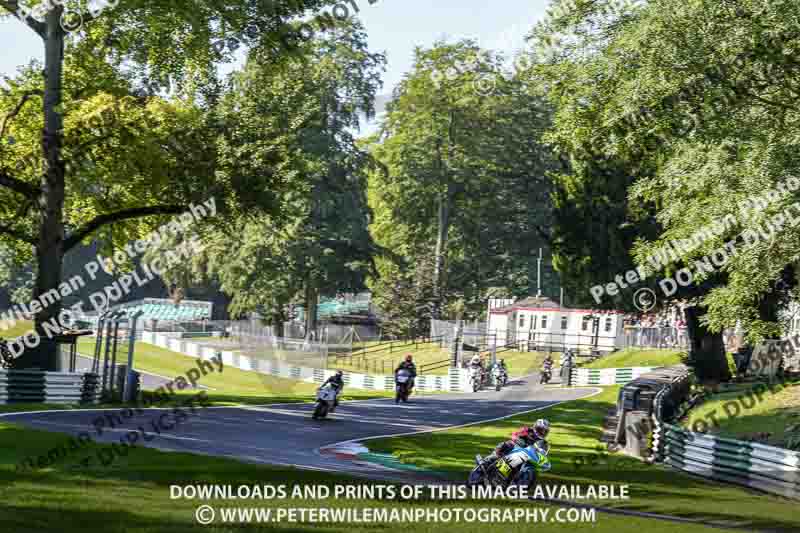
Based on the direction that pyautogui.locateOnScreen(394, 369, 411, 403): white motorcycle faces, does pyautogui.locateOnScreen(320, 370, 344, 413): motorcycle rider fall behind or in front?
in front

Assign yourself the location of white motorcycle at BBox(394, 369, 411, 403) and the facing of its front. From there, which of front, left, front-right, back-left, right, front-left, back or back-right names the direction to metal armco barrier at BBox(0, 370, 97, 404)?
front-right

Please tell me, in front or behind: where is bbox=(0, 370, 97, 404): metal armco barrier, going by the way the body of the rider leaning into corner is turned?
behind

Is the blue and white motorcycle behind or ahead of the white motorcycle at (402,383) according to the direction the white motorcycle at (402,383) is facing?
ahead

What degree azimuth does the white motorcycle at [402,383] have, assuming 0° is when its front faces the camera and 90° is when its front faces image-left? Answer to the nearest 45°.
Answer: approximately 0°

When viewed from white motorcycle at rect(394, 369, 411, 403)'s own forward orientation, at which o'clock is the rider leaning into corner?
The rider leaning into corner is roughly at 12 o'clock from the white motorcycle.
